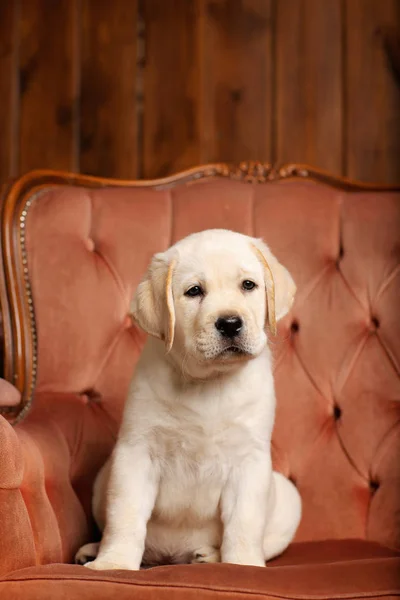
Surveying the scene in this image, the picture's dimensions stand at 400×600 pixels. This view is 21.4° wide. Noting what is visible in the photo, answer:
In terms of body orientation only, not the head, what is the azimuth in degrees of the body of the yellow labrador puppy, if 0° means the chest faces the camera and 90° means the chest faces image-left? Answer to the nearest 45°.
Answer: approximately 0°
